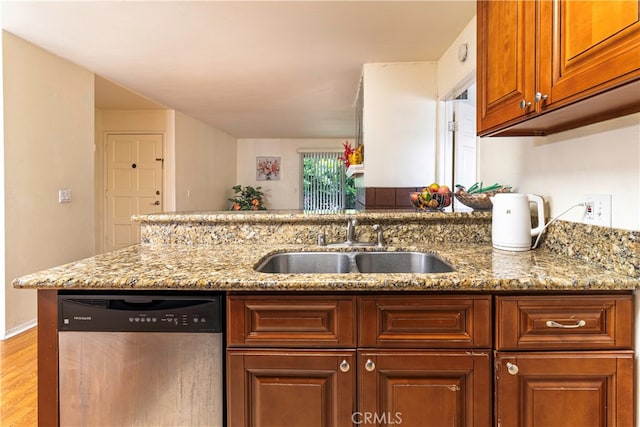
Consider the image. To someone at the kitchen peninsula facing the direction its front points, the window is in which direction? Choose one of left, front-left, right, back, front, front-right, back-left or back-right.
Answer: back

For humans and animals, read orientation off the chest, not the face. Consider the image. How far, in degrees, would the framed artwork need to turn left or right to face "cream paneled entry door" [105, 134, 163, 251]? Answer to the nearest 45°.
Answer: approximately 45° to its right

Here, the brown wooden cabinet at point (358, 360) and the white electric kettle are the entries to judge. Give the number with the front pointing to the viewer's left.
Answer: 1

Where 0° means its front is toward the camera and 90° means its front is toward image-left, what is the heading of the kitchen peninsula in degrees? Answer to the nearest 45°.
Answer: approximately 0°

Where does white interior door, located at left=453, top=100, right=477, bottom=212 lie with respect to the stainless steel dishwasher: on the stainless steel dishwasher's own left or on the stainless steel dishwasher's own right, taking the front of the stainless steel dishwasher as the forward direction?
on the stainless steel dishwasher's own left

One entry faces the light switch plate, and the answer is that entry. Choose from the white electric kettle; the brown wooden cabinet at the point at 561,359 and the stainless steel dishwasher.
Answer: the white electric kettle

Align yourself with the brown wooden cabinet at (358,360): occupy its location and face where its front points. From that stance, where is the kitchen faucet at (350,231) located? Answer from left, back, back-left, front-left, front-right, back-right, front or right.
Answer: back

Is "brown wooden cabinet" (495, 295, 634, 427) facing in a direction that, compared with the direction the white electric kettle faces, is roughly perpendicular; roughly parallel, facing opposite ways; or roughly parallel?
roughly perpendicular

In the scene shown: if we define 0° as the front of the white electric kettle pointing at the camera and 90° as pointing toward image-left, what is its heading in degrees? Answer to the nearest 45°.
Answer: approximately 90°

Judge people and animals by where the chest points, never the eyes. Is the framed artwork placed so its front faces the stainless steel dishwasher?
yes
